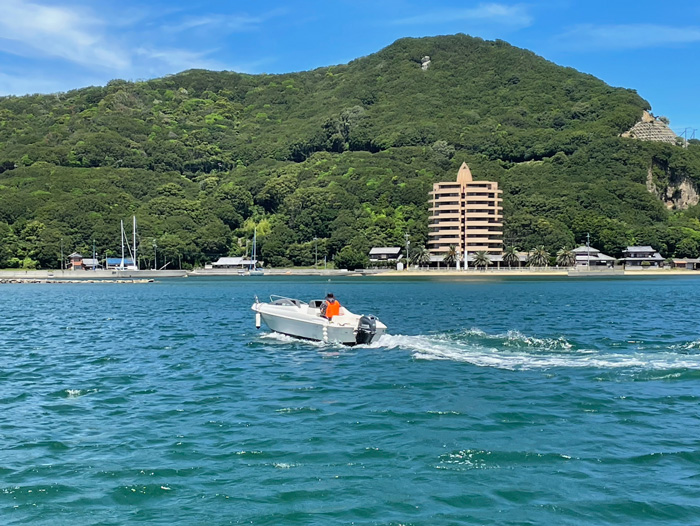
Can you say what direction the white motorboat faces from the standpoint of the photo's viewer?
facing away from the viewer and to the left of the viewer
